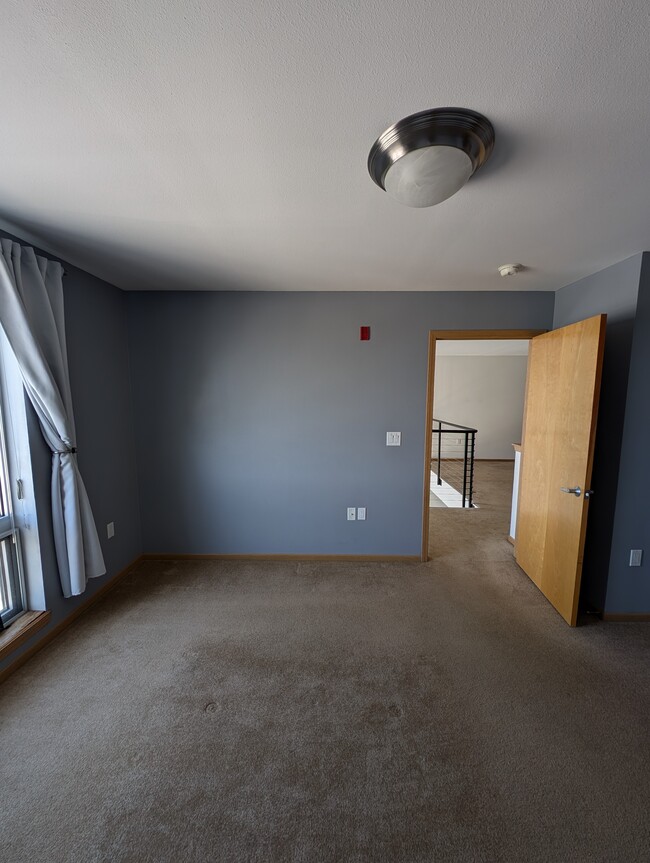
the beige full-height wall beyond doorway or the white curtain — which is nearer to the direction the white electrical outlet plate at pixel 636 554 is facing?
the white curtain

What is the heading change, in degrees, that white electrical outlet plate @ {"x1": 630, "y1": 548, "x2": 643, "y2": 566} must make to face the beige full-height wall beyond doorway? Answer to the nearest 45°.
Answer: approximately 135° to its right

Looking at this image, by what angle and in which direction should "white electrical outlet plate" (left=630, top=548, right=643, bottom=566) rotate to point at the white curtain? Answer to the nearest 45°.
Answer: approximately 45° to its right
